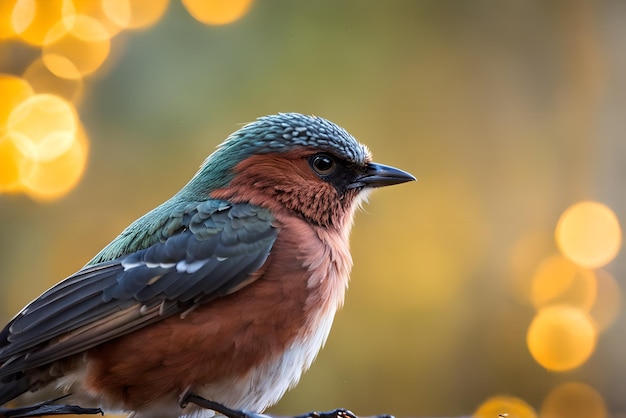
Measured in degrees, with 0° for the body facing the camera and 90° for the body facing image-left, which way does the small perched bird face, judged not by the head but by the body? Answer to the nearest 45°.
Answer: approximately 270°
